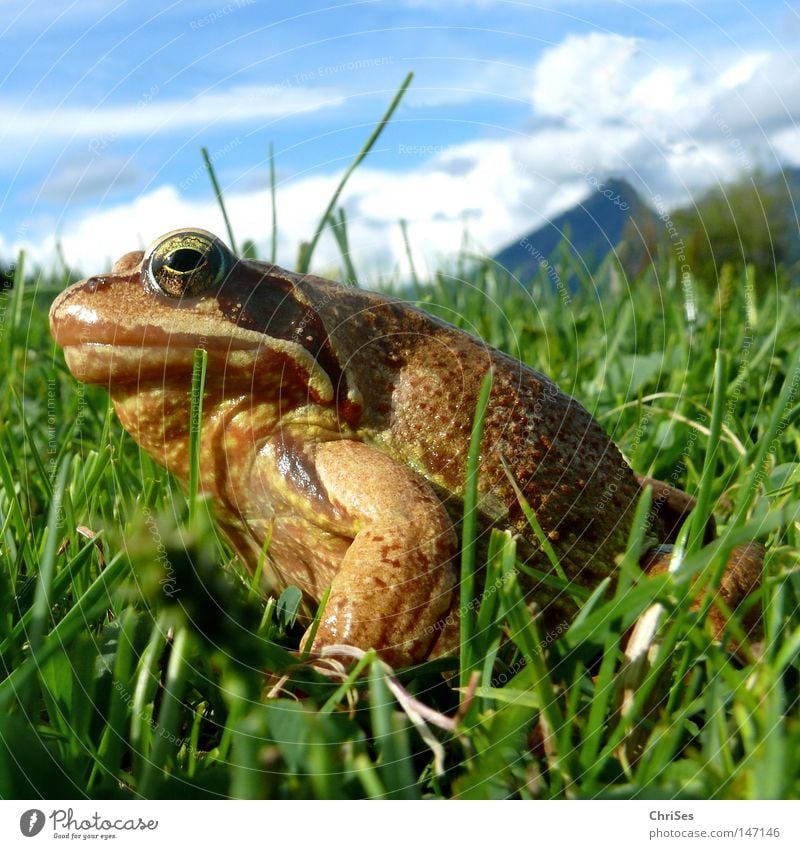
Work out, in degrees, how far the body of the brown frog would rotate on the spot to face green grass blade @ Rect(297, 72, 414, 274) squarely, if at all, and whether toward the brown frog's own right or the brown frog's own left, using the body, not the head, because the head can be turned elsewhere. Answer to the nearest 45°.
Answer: approximately 90° to the brown frog's own right

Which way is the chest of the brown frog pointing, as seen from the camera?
to the viewer's left
